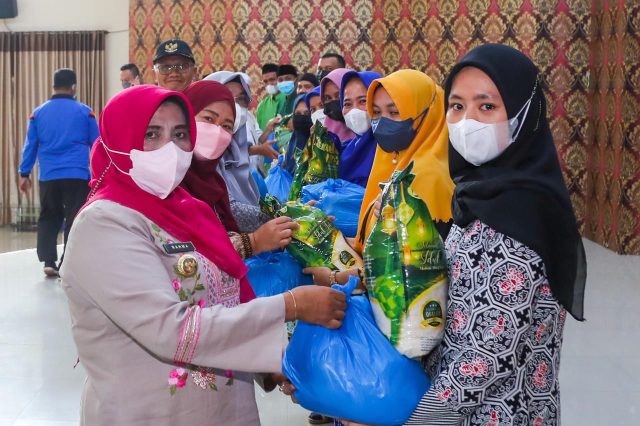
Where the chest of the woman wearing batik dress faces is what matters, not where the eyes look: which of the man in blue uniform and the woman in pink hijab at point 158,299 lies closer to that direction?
the woman in pink hijab

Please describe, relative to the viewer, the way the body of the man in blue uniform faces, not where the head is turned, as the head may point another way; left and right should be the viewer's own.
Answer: facing away from the viewer

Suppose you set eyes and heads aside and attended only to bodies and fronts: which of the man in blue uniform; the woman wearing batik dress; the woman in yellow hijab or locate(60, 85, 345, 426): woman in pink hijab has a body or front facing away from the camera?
the man in blue uniform

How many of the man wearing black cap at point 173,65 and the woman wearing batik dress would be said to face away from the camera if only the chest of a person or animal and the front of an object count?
0

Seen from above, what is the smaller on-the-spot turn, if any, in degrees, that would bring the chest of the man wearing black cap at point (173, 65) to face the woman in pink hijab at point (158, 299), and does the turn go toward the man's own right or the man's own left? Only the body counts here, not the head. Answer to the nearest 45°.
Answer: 0° — they already face them

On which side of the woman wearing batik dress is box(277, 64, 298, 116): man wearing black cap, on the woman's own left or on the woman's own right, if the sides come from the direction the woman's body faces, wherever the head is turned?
on the woman's own right

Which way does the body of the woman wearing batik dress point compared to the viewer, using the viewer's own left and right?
facing the viewer and to the left of the viewer

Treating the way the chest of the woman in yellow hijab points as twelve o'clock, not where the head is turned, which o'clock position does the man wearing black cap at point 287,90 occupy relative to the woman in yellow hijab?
The man wearing black cap is roughly at 4 o'clock from the woman in yellow hijab.

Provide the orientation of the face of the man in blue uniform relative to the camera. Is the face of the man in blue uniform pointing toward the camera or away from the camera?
away from the camera

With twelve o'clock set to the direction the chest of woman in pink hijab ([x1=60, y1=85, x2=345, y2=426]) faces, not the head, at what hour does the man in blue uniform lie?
The man in blue uniform is roughly at 7 o'clock from the woman in pink hijab.

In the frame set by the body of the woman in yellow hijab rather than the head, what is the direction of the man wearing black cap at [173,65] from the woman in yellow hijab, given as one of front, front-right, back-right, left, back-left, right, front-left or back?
right

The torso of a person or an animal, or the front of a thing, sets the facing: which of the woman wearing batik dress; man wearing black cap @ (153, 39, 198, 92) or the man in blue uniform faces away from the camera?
the man in blue uniform

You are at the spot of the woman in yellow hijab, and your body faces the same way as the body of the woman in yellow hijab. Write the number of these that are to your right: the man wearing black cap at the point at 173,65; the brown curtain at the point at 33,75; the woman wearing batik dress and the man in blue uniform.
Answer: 3
